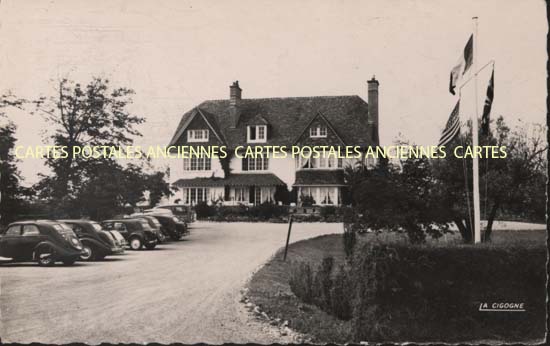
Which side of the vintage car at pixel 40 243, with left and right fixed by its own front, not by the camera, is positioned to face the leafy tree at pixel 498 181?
back

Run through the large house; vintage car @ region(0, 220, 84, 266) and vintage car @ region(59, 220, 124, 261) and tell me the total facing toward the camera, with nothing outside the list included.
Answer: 1

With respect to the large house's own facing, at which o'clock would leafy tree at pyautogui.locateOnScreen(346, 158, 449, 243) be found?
The leafy tree is roughly at 10 o'clock from the large house.

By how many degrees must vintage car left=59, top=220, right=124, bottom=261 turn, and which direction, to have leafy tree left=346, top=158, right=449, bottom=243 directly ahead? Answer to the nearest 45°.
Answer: approximately 180°

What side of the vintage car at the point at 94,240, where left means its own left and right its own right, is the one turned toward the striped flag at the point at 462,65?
back

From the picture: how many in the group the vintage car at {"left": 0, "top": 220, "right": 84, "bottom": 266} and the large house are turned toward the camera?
1

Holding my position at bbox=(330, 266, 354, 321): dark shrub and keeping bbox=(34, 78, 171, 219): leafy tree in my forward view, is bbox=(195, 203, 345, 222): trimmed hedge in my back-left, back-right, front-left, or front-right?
front-right

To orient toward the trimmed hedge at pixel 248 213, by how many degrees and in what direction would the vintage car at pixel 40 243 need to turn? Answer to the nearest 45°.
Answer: approximately 135° to its right

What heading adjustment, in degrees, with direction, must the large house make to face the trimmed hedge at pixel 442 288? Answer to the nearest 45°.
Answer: approximately 45° to its left

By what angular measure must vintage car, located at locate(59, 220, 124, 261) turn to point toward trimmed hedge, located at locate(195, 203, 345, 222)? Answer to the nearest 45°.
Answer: approximately 135° to its right

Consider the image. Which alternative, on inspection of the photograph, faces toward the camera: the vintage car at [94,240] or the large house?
the large house

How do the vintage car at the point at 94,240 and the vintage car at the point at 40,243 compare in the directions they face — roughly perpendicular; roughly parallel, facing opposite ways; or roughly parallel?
roughly parallel

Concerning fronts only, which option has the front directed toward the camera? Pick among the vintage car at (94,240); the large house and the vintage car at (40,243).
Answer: the large house

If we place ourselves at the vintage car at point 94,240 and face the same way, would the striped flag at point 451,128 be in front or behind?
behind

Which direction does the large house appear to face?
toward the camera
